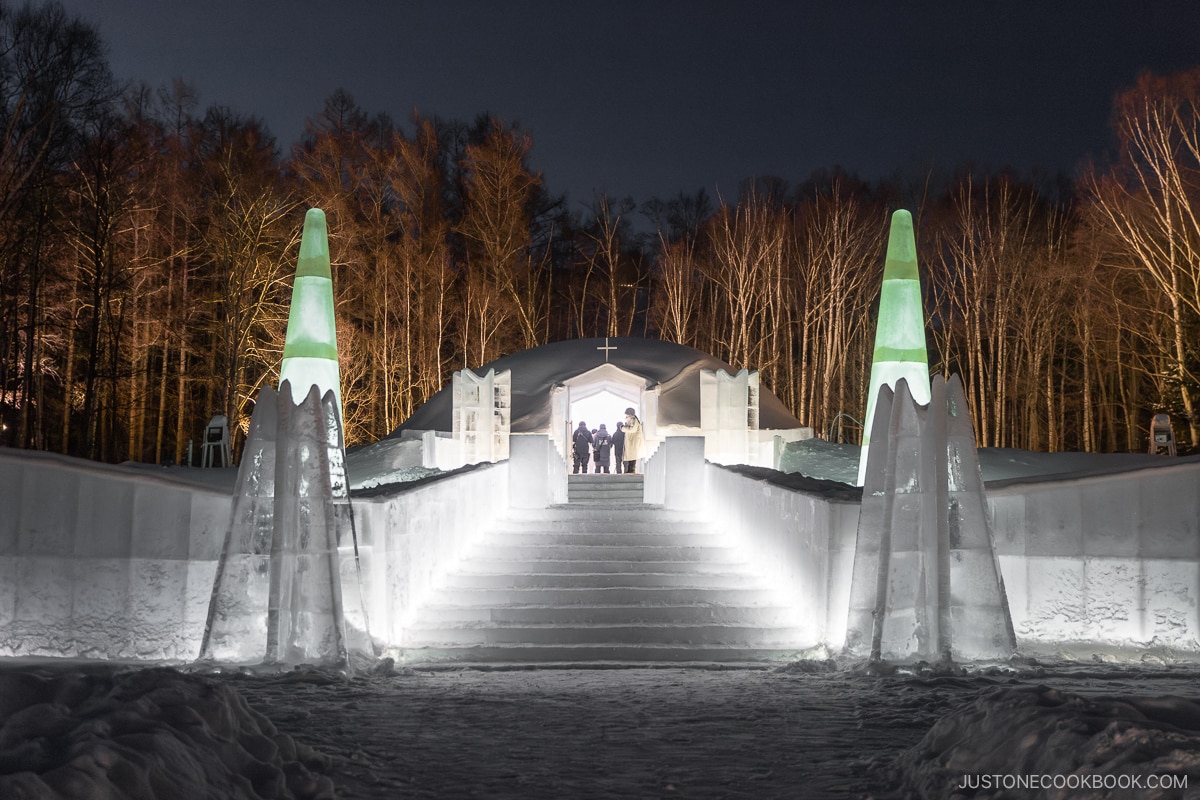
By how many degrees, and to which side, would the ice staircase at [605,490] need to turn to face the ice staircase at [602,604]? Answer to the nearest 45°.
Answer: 0° — it already faces it

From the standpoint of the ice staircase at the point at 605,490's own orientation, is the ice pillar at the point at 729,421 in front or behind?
behind

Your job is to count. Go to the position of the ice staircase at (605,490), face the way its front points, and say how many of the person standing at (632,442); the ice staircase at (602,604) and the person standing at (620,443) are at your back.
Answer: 2

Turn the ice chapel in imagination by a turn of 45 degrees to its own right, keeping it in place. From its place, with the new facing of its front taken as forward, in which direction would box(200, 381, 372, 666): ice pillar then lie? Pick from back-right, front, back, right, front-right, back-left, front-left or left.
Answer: front-left

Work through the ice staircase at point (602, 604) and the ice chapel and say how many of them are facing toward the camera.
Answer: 2

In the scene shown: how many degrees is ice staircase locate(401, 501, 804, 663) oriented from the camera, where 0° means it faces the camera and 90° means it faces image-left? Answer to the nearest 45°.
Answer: approximately 0°

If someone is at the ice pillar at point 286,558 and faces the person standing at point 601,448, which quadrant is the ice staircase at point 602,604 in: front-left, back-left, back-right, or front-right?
front-right

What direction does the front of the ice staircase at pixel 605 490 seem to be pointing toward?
toward the camera

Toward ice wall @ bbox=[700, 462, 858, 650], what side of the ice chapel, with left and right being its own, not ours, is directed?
front

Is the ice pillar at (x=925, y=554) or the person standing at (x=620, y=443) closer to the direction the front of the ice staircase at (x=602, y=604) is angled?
the ice pillar

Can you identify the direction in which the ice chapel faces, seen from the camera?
facing the viewer

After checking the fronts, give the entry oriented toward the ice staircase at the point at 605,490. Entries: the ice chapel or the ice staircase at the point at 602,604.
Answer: the ice chapel
